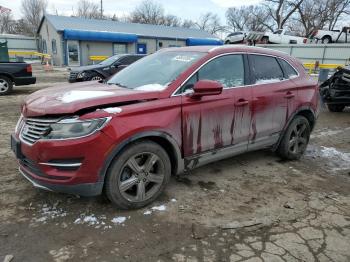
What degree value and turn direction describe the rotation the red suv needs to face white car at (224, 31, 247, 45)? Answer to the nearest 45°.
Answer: approximately 135° to its right

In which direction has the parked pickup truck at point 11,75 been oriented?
to the viewer's left

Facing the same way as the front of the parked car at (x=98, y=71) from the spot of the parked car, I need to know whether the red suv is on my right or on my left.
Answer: on my left

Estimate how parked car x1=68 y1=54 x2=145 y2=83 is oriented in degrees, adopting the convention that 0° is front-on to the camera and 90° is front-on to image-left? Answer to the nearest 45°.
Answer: approximately 45°

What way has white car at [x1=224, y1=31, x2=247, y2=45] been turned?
to the viewer's left

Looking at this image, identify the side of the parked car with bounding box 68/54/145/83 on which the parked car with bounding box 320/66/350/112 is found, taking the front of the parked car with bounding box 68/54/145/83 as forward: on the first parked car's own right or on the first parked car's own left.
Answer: on the first parked car's own left

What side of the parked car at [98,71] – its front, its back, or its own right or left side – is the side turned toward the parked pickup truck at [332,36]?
back

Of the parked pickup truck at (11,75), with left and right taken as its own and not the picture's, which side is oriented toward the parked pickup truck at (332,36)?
back

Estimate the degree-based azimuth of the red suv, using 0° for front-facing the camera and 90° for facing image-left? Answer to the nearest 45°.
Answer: approximately 45°
